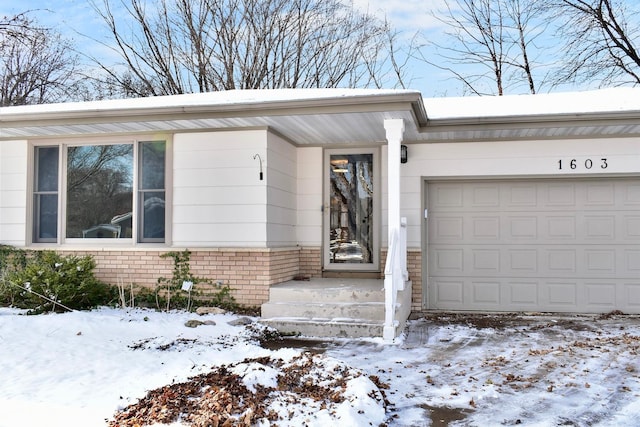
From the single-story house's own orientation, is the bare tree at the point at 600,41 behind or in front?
behind

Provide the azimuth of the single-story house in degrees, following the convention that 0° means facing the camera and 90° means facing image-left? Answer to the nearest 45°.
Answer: approximately 0°

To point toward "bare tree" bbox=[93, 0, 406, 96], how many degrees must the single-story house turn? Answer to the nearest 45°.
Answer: approximately 180°

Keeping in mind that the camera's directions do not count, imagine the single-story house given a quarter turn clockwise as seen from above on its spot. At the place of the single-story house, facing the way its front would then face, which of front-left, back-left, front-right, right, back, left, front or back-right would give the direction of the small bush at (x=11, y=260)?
front

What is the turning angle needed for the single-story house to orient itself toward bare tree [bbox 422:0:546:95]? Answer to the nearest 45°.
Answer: approximately 135° to its left

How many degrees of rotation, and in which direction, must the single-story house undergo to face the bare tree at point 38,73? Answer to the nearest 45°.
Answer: approximately 135° to its right
